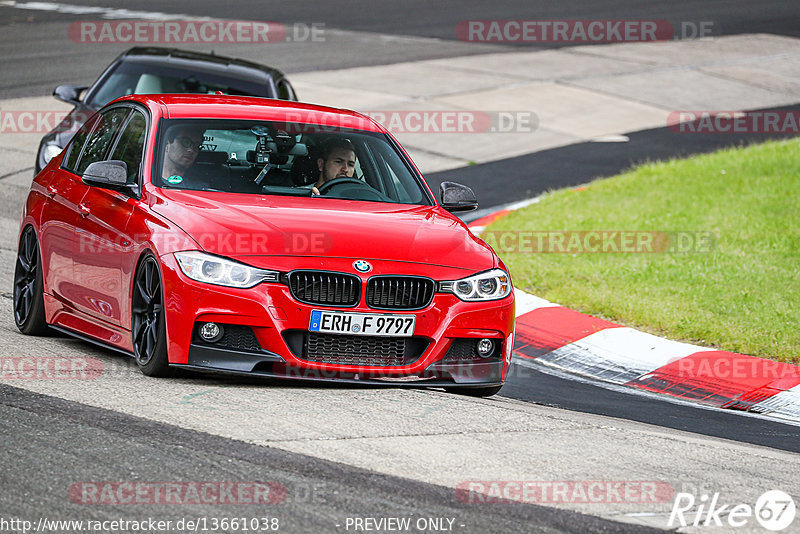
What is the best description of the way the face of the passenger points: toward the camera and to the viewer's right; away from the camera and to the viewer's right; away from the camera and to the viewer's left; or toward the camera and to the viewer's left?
toward the camera and to the viewer's right

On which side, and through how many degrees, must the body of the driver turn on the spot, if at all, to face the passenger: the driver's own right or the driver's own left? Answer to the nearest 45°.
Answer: approximately 135° to the driver's own right

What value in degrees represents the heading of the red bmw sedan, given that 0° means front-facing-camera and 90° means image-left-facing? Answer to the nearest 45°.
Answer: approximately 315°

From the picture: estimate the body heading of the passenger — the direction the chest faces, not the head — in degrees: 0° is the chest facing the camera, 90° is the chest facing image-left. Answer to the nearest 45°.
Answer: approximately 315°

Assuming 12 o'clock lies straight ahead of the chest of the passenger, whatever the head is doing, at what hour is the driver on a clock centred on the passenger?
The driver is roughly at 10 o'clock from the passenger.

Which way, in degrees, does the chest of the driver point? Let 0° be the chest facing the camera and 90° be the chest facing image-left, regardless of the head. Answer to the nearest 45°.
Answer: approximately 315°

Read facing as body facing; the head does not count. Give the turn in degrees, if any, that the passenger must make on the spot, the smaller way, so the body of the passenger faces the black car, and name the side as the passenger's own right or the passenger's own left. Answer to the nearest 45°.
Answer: approximately 135° to the passenger's own left

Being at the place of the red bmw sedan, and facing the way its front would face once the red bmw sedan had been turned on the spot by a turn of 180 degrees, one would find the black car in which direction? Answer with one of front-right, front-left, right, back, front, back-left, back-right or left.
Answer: front-right
